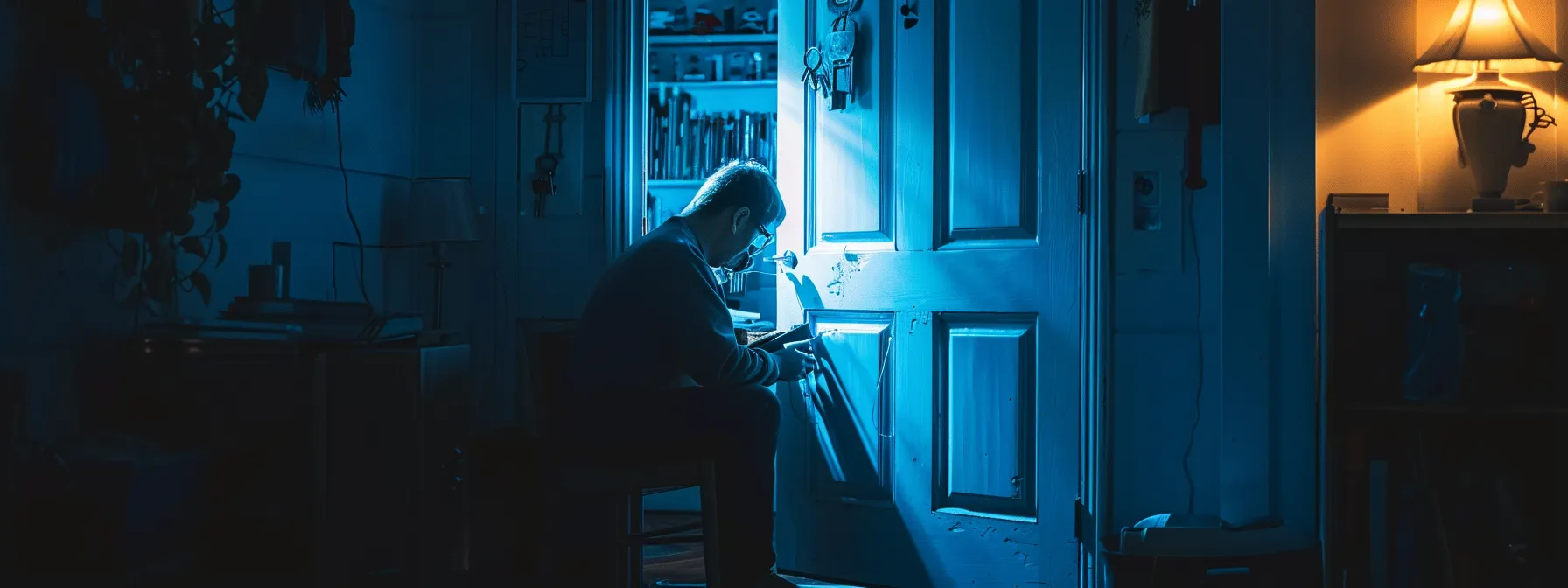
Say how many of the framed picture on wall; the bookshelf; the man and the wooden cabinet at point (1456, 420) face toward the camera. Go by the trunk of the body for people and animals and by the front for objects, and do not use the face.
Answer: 3

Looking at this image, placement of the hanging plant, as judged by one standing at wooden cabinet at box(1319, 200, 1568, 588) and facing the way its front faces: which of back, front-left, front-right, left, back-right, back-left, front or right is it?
front-right

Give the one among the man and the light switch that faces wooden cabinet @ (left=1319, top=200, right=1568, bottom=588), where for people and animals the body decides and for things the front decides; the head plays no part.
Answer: the man

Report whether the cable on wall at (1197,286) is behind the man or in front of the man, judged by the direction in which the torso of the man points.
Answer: in front

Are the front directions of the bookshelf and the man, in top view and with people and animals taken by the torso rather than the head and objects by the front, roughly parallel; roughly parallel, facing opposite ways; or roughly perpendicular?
roughly perpendicular

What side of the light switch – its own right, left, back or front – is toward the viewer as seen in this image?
front

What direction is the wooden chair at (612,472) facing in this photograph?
to the viewer's right

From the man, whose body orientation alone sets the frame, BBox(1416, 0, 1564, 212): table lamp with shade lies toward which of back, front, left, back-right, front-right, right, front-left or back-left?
front

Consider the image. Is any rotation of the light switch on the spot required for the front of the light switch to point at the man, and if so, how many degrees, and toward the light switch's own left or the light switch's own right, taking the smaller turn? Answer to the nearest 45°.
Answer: approximately 45° to the light switch's own right

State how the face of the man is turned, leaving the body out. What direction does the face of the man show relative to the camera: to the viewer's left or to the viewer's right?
to the viewer's right

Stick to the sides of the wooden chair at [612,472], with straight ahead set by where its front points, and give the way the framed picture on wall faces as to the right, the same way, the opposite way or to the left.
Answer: to the right

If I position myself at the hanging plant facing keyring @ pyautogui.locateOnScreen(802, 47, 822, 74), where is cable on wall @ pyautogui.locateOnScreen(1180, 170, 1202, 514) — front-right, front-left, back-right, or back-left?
front-right

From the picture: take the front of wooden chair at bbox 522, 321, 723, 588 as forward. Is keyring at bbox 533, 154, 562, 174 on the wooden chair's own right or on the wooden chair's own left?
on the wooden chair's own left

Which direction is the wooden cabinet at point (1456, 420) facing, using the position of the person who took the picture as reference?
facing the viewer

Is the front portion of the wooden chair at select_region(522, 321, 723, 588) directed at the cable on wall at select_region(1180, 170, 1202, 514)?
yes

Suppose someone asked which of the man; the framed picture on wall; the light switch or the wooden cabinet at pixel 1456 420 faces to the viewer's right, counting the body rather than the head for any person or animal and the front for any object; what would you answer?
the man
